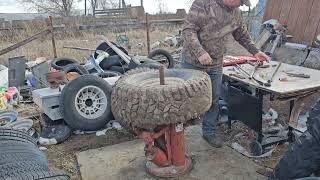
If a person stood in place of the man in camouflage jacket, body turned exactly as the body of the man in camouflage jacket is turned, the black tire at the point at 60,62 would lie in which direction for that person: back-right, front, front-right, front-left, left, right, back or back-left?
back

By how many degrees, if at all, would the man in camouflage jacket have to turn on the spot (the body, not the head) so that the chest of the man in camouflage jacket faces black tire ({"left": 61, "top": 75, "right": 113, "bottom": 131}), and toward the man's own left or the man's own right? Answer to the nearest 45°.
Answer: approximately 135° to the man's own right

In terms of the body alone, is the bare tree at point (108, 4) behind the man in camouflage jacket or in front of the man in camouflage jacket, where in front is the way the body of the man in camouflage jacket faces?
behind

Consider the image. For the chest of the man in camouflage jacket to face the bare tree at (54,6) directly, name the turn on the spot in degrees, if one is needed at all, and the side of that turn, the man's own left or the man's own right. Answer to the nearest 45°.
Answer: approximately 180°

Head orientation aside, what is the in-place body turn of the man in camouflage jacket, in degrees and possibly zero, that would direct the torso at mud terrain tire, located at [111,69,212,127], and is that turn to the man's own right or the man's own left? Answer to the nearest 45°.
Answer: approximately 45° to the man's own right

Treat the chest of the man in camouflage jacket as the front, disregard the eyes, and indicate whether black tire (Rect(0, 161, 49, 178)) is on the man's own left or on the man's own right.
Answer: on the man's own right

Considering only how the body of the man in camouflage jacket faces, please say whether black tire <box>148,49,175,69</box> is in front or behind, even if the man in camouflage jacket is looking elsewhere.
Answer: behind

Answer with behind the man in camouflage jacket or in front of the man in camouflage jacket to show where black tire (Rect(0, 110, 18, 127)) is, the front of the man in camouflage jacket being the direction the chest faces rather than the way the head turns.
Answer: behind

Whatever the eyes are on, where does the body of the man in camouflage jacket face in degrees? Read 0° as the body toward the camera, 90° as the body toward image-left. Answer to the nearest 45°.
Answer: approximately 315°

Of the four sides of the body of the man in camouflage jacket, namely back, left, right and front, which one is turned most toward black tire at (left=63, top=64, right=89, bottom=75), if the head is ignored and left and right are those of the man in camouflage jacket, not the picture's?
back

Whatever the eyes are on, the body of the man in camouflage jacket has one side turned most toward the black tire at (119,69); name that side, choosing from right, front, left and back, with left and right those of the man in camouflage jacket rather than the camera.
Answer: back
